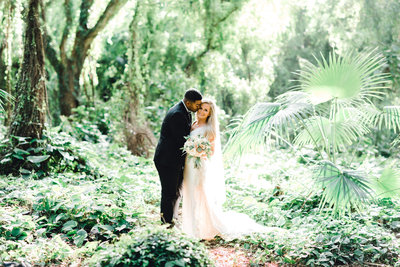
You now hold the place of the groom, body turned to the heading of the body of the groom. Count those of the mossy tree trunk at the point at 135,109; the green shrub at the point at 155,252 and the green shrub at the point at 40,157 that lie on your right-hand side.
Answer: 1

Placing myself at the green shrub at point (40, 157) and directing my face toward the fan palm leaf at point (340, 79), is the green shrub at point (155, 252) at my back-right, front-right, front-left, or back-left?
front-right

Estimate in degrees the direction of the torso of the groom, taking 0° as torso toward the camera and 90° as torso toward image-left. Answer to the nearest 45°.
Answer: approximately 270°

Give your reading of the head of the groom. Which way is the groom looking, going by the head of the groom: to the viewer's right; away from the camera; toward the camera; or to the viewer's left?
to the viewer's right

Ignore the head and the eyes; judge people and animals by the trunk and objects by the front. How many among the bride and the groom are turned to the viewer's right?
1

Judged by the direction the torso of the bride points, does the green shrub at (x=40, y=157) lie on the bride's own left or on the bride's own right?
on the bride's own right

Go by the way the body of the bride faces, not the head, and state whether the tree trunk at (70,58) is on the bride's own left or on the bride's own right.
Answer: on the bride's own right

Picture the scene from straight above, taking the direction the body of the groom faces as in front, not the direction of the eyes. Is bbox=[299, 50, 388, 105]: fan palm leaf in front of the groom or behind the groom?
in front

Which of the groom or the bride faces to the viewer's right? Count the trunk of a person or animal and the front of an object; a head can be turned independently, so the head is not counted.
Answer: the groom

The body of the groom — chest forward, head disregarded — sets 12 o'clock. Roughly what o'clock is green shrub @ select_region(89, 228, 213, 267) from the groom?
The green shrub is roughly at 3 o'clock from the groom.
